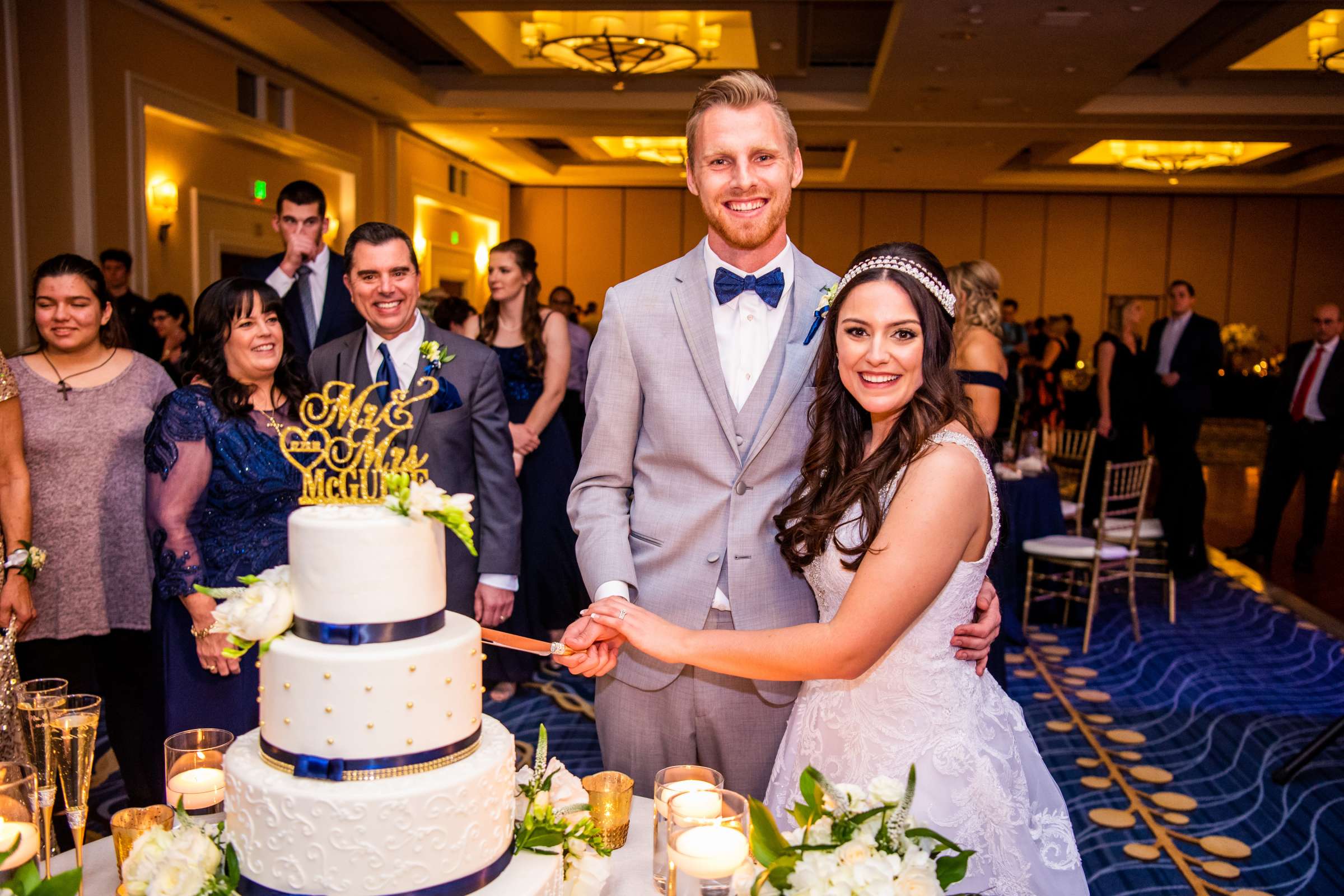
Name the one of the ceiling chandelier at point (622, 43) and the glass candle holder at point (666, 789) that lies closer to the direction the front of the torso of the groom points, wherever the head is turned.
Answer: the glass candle holder

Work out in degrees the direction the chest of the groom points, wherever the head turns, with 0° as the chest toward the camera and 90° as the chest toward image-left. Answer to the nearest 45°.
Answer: approximately 0°

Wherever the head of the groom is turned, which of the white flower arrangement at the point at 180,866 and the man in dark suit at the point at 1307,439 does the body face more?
the white flower arrangement

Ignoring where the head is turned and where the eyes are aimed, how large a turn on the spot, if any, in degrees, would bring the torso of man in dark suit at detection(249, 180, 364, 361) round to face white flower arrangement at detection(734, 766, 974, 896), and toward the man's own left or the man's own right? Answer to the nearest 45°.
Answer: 0° — they already face it

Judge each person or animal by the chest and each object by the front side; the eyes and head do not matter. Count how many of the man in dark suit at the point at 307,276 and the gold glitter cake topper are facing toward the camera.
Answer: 2

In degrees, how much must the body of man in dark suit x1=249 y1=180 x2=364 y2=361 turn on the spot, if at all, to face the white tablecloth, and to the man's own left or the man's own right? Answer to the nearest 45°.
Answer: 0° — they already face it

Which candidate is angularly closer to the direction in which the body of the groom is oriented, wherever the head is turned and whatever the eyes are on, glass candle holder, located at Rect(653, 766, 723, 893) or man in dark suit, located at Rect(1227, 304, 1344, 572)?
the glass candle holder

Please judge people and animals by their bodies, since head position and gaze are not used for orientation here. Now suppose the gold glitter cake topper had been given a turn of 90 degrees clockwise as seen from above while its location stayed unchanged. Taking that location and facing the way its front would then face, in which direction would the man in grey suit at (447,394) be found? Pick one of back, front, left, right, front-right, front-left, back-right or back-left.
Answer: right

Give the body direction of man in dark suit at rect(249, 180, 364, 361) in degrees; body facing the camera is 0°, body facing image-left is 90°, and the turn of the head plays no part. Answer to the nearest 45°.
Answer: approximately 0°

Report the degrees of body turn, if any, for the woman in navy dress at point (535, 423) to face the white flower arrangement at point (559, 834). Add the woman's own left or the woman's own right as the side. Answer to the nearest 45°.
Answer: approximately 45° to the woman's own left

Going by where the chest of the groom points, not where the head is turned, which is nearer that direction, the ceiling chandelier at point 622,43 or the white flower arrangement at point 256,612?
the white flower arrangement
